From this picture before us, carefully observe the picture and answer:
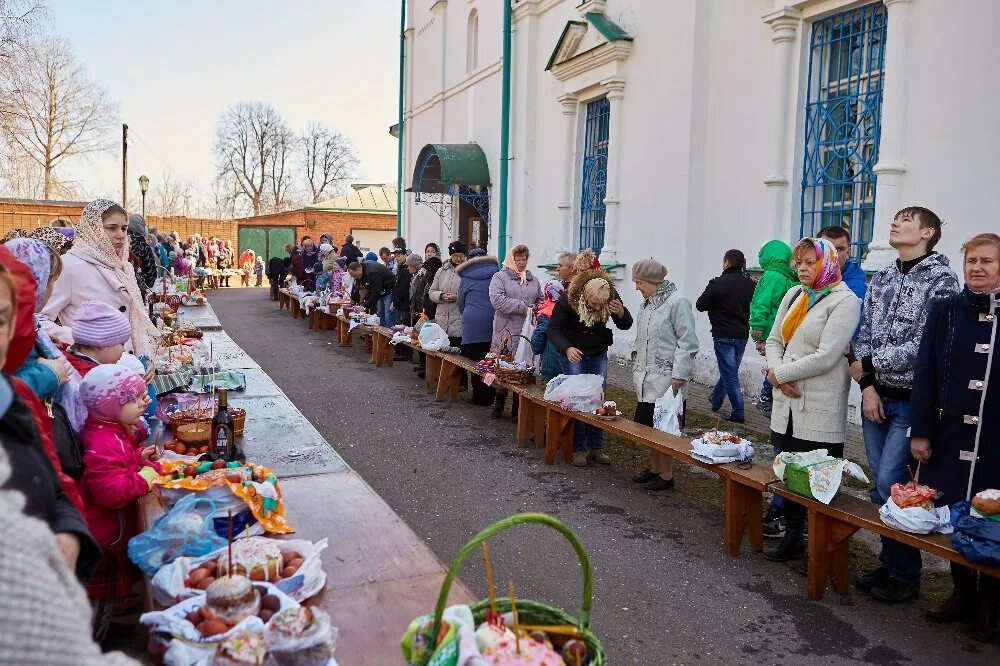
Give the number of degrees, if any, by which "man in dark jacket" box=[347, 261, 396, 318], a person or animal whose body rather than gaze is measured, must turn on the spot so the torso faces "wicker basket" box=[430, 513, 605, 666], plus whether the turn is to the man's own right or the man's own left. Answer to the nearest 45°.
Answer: approximately 90° to the man's own left

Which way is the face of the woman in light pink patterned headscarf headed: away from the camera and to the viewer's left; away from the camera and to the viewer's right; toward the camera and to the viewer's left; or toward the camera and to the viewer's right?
toward the camera and to the viewer's right

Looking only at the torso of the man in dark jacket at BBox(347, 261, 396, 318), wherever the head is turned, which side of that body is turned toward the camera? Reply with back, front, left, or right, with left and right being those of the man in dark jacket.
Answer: left

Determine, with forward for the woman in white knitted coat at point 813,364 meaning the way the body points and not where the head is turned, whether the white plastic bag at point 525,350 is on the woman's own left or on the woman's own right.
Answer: on the woman's own right

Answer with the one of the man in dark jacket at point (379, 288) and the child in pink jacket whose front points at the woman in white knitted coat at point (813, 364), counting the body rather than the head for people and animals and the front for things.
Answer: the child in pink jacket

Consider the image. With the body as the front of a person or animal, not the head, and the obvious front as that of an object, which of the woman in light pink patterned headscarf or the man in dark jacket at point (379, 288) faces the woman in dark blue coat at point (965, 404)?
the woman in light pink patterned headscarf

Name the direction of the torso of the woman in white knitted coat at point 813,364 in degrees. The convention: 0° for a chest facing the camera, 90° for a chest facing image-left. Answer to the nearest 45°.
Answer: approximately 45°

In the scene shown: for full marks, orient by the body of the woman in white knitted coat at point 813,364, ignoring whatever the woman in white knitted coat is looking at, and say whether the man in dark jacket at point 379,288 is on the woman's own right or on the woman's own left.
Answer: on the woman's own right

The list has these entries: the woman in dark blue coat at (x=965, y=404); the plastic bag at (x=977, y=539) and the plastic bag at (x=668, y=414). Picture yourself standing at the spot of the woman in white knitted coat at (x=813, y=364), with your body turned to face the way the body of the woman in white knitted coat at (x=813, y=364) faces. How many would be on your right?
1

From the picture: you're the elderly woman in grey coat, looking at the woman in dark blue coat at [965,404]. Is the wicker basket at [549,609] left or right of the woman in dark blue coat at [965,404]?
right

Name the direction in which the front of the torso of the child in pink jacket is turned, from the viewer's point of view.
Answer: to the viewer's right
